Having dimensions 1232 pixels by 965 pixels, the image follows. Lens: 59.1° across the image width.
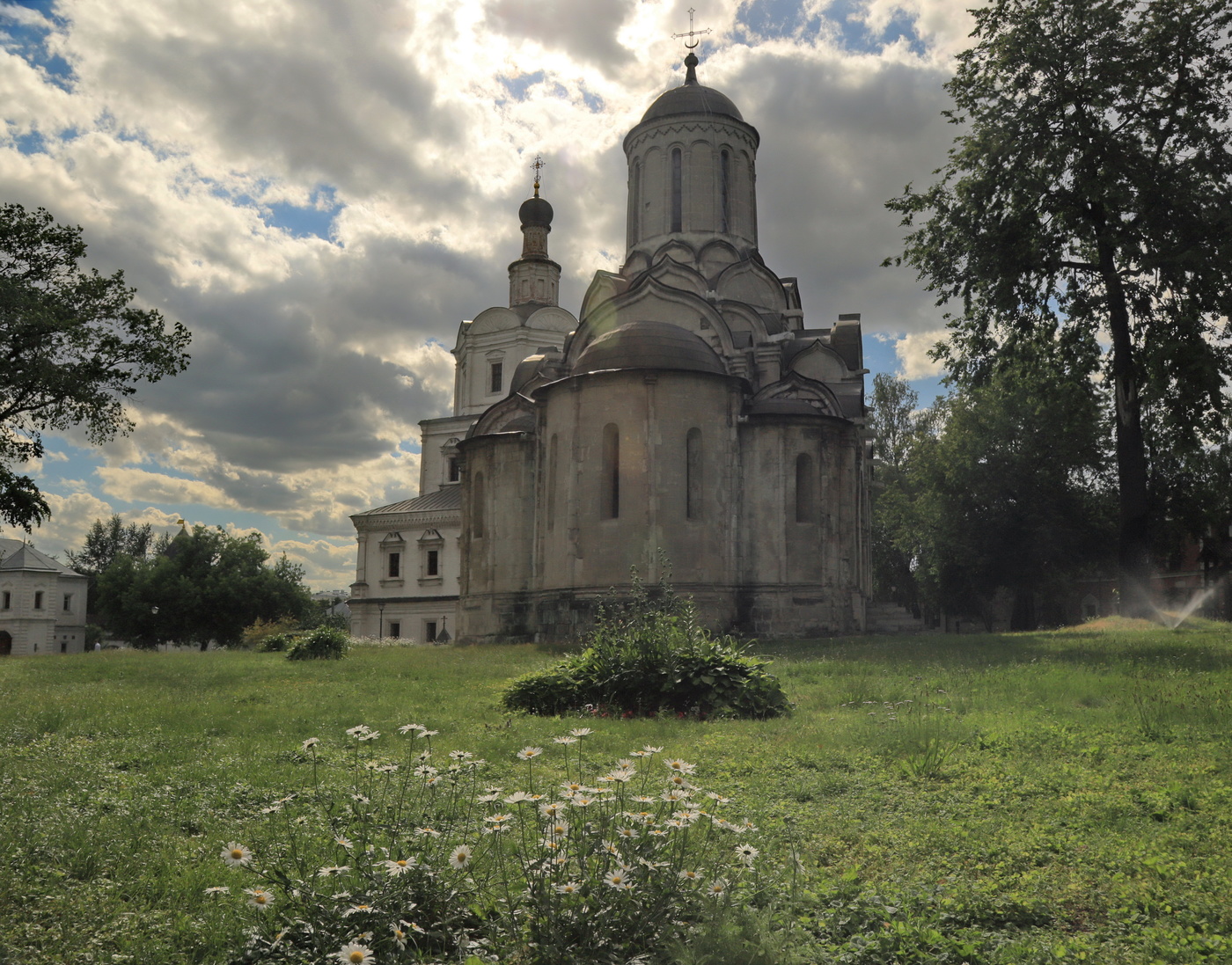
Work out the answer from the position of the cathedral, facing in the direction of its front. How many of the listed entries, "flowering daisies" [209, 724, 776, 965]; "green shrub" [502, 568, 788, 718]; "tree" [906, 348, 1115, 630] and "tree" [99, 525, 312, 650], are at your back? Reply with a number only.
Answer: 2

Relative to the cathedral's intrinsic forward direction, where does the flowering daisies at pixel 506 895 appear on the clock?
The flowering daisies is roughly at 6 o'clock from the cathedral.

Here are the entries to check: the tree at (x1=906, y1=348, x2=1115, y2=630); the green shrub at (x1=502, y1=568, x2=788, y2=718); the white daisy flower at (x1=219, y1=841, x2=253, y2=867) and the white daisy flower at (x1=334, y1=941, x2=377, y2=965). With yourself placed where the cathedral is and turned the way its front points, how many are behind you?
3

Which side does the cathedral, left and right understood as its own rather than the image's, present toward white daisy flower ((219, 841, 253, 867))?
back

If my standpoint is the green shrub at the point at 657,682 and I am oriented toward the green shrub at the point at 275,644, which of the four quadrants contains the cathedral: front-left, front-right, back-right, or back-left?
front-right

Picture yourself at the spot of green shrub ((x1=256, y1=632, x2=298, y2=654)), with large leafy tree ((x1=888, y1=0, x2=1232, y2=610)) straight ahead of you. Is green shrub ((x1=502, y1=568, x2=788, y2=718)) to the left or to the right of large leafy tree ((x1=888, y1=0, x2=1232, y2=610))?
right

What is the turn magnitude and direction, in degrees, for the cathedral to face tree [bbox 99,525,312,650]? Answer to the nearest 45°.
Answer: approximately 45° to its left

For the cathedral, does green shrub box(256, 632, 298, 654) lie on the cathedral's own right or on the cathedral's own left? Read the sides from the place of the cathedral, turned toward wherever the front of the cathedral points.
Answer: on the cathedral's own left

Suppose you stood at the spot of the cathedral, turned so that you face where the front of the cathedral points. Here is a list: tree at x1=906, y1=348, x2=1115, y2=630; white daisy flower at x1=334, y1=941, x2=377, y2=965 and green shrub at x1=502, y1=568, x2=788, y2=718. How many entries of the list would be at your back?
2

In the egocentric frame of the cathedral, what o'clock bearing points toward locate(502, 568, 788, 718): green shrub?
The green shrub is roughly at 6 o'clock from the cathedral.

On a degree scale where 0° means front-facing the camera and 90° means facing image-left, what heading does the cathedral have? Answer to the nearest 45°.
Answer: approximately 180°

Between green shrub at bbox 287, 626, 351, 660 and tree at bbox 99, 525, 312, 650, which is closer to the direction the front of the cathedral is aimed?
the tree

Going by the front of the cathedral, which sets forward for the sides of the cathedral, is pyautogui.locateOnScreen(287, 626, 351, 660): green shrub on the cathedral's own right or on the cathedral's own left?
on the cathedral's own left

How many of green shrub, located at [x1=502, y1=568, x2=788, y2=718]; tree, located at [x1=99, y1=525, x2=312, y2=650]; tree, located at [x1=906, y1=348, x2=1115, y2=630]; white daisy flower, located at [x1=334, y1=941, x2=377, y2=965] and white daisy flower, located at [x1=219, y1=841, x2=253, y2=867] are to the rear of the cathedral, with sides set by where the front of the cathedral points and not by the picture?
3

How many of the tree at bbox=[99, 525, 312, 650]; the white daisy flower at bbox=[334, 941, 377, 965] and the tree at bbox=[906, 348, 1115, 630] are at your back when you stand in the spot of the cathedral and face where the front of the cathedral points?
1
